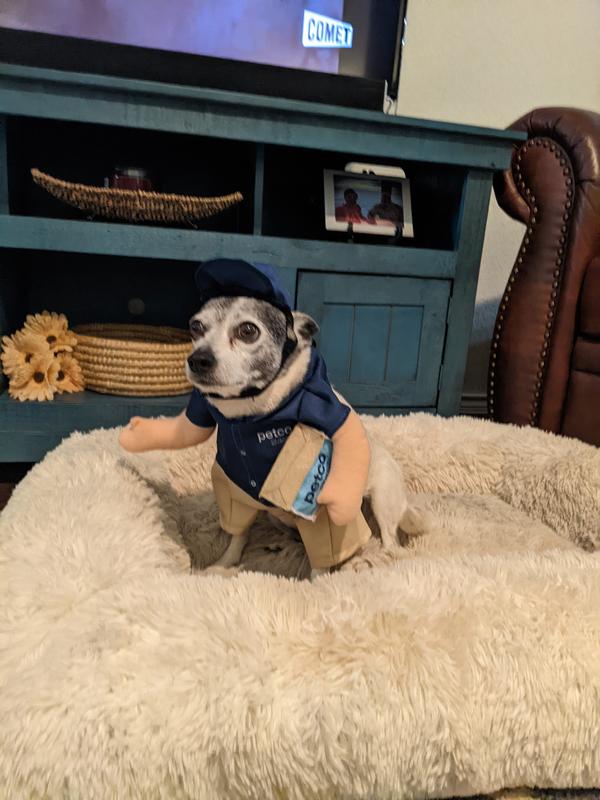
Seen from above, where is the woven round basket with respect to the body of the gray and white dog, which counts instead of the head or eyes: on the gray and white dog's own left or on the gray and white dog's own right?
on the gray and white dog's own right

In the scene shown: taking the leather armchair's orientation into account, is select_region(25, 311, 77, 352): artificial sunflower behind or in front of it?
in front

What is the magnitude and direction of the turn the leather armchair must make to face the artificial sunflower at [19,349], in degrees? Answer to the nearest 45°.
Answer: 0° — it already faces it

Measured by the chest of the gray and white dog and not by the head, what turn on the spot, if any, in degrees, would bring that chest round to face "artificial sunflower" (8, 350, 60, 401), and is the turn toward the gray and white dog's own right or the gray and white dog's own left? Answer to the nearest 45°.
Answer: approximately 90° to the gray and white dog's own right

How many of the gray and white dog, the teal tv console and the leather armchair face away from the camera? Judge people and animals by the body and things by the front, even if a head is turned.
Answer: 0

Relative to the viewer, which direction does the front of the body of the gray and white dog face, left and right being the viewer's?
facing the viewer and to the left of the viewer

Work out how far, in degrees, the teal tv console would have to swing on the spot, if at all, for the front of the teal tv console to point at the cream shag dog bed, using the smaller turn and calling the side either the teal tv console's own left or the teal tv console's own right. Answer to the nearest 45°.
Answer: approximately 45° to the teal tv console's own right

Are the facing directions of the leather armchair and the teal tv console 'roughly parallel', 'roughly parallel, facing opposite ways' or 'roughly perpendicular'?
roughly perpendicular

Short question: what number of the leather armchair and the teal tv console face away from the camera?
0

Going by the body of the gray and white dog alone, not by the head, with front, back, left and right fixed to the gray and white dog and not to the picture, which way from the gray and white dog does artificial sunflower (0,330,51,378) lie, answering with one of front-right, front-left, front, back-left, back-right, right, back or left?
right

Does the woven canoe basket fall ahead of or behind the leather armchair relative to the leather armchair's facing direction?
ahead

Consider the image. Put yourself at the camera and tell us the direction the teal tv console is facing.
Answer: facing the viewer and to the right of the viewer

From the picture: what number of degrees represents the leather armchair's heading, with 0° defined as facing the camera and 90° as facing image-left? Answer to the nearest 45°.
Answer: approximately 45°
